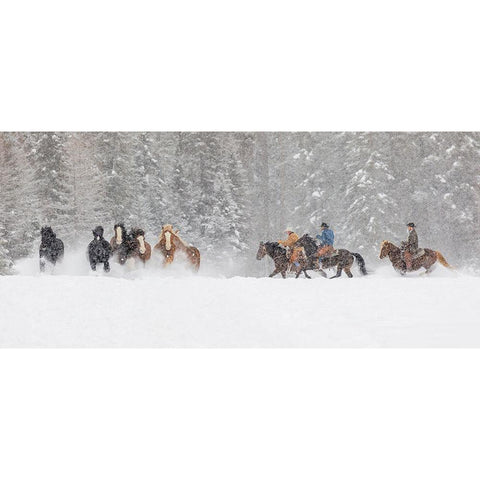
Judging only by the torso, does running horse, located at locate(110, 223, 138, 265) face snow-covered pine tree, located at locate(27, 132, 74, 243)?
no

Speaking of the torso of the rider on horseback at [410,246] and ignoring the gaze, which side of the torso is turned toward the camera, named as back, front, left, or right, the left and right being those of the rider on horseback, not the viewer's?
left

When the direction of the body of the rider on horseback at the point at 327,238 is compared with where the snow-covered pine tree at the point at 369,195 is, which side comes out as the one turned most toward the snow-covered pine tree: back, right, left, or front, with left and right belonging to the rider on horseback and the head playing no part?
right

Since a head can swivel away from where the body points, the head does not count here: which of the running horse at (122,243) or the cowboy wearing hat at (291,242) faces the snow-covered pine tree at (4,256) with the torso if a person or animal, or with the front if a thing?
the cowboy wearing hat

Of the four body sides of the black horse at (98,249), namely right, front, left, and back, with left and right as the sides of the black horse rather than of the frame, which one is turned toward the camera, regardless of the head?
front

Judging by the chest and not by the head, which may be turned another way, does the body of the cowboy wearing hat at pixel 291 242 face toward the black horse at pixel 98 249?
yes

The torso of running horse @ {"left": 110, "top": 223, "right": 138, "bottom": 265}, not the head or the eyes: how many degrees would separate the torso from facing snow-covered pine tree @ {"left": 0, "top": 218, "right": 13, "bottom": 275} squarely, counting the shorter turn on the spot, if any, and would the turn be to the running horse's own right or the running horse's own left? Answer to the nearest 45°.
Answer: approximately 90° to the running horse's own right

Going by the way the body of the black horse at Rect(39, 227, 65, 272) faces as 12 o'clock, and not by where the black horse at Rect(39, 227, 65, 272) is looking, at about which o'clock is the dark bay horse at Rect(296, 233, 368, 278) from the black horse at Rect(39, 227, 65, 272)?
the dark bay horse at Rect(296, 233, 368, 278) is roughly at 8 o'clock from the black horse at Rect(39, 227, 65, 272).

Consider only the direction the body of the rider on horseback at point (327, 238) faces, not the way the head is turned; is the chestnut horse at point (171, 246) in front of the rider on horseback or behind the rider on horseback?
in front

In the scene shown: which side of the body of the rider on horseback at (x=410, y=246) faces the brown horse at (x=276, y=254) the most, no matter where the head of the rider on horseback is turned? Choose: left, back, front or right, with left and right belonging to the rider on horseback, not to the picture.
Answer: front

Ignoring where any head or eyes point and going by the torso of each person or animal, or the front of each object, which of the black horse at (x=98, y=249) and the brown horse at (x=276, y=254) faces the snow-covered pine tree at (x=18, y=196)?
the brown horse

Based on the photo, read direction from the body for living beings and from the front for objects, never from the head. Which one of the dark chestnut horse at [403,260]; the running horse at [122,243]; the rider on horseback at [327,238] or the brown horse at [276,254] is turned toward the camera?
the running horse

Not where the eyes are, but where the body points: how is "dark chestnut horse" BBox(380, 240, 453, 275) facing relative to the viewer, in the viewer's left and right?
facing to the left of the viewer

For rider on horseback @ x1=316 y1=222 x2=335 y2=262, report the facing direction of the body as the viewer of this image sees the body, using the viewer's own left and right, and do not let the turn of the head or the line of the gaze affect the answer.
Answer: facing to the left of the viewer

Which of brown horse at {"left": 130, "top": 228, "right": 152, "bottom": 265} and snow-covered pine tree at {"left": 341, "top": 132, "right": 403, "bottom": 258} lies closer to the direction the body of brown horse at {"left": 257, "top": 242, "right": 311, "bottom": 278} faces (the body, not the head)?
the brown horse

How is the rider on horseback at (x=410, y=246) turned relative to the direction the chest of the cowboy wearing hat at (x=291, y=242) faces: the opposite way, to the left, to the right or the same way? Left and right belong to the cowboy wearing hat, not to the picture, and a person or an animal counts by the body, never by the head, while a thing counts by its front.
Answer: the same way

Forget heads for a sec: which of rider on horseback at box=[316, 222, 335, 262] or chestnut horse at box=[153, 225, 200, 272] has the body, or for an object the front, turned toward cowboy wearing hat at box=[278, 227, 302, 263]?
the rider on horseback

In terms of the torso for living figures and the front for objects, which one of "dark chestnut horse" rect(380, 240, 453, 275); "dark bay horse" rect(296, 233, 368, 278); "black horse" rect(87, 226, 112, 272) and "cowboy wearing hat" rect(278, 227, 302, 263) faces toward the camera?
"black horse" rect(87, 226, 112, 272)

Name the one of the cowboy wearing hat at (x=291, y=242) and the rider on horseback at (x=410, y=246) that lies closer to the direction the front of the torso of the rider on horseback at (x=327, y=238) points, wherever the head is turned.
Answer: the cowboy wearing hat

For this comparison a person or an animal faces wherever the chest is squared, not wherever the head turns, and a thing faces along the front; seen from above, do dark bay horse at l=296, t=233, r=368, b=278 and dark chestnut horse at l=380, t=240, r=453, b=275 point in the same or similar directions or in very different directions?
same or similar directions

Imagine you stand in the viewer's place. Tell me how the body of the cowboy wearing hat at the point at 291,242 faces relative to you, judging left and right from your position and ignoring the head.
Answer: facing to the left of the viewer

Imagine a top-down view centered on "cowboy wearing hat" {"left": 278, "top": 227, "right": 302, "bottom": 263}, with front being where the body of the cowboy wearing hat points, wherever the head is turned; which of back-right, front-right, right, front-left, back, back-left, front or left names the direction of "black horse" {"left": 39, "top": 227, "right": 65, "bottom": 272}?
front

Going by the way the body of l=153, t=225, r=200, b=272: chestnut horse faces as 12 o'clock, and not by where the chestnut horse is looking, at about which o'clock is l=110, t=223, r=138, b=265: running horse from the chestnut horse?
The running horse is roughly at 2 o'clock from the chestnut horse.

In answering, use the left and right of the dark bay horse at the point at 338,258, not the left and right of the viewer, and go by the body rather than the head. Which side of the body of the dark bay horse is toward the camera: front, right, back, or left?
left
